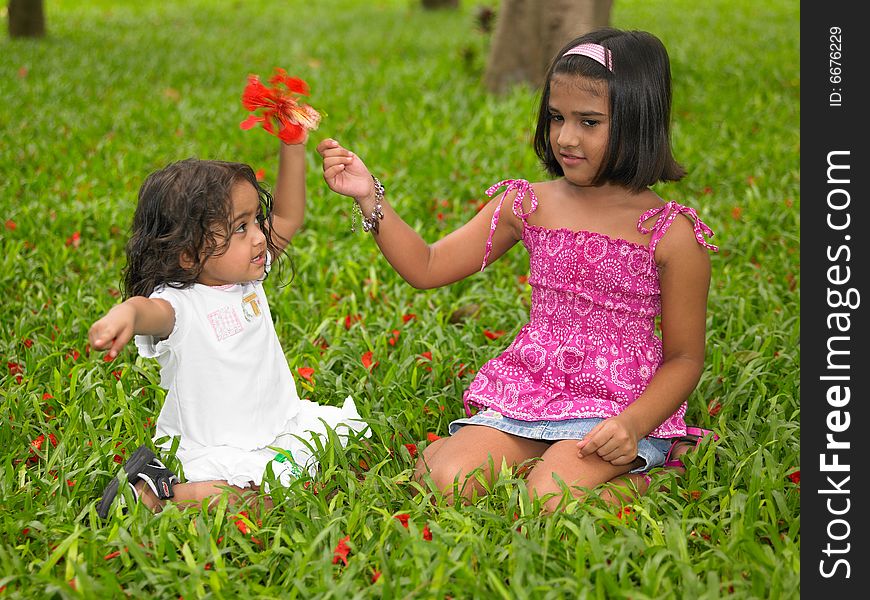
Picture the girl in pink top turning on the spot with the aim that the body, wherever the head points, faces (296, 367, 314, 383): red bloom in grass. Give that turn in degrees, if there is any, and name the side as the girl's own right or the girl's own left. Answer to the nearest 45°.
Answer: approximately 90° to the girl's own right

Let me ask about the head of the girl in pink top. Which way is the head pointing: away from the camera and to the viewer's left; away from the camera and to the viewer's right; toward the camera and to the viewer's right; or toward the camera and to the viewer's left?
toward the camera and to the viewer's left

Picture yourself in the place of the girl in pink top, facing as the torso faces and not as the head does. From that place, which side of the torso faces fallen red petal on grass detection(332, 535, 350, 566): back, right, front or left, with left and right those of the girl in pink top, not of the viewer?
front

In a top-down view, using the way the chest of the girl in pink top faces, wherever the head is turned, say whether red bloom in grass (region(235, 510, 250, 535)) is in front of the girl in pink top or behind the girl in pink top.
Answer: in front

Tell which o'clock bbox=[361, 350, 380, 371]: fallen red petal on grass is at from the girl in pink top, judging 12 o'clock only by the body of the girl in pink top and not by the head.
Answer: The fallen red petal on grass is roughly at 3 o'clock from the girl in pink top.
